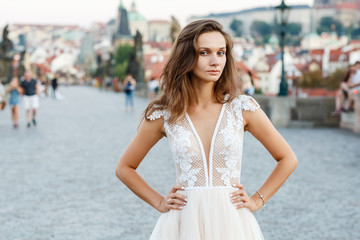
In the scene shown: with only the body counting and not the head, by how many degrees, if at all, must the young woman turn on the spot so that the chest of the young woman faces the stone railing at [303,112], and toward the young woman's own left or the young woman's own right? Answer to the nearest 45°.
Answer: approximately 180°

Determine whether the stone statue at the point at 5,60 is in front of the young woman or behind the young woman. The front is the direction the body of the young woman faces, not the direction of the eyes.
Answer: behind

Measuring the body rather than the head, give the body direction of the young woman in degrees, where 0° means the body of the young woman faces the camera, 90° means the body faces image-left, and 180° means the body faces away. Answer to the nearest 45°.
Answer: approximately 0°

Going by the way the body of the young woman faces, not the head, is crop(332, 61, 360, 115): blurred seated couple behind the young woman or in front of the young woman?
behind

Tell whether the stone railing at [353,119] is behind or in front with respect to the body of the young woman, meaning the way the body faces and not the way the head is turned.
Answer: behind
